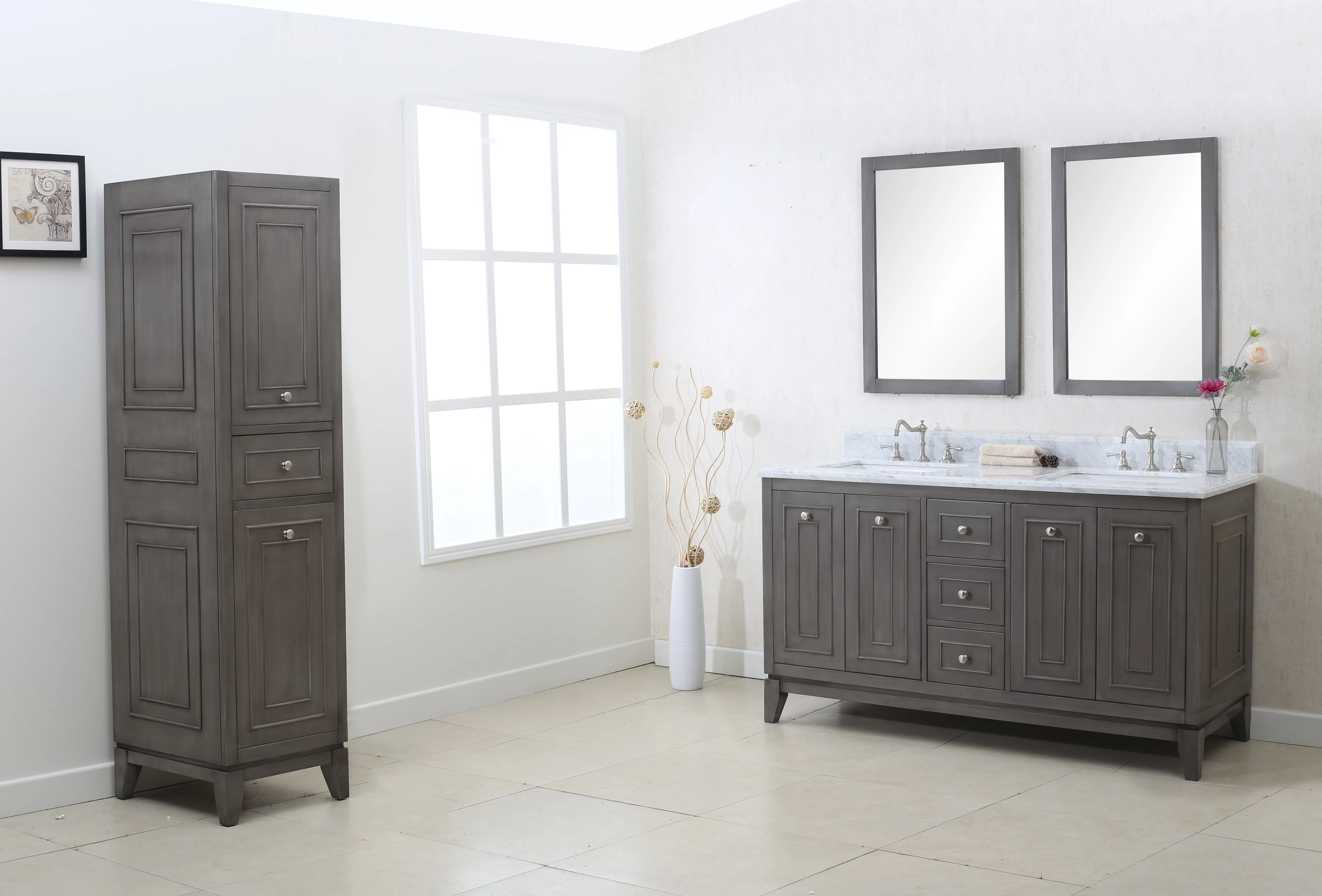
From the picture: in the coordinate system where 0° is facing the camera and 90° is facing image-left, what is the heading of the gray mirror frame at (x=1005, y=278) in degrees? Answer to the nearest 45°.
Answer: approximately 45°

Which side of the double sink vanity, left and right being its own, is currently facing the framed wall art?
front

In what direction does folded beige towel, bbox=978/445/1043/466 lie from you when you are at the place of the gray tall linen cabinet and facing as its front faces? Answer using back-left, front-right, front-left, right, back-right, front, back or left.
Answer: front-left

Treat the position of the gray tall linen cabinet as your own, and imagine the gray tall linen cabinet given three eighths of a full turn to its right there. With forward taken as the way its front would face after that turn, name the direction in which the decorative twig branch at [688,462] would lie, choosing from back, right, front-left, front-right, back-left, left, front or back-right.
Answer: back-right

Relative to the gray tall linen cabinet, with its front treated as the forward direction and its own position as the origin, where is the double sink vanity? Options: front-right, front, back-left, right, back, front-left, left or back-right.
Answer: front-left

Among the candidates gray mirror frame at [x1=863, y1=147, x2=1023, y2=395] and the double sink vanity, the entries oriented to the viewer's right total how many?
0

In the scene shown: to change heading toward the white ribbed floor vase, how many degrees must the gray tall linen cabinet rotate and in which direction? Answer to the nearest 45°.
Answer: approximately 90° to its left

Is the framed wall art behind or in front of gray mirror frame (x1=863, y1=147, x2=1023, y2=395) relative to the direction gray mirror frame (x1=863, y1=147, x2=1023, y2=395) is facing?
in front

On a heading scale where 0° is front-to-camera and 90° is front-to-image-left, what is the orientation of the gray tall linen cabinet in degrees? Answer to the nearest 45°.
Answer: approximately 315°

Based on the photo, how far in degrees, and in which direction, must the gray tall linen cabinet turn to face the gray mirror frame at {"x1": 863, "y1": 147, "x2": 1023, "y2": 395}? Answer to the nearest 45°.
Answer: approximately 45° to its left

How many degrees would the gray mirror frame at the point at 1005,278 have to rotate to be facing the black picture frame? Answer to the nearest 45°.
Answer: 0° — it already faces it
